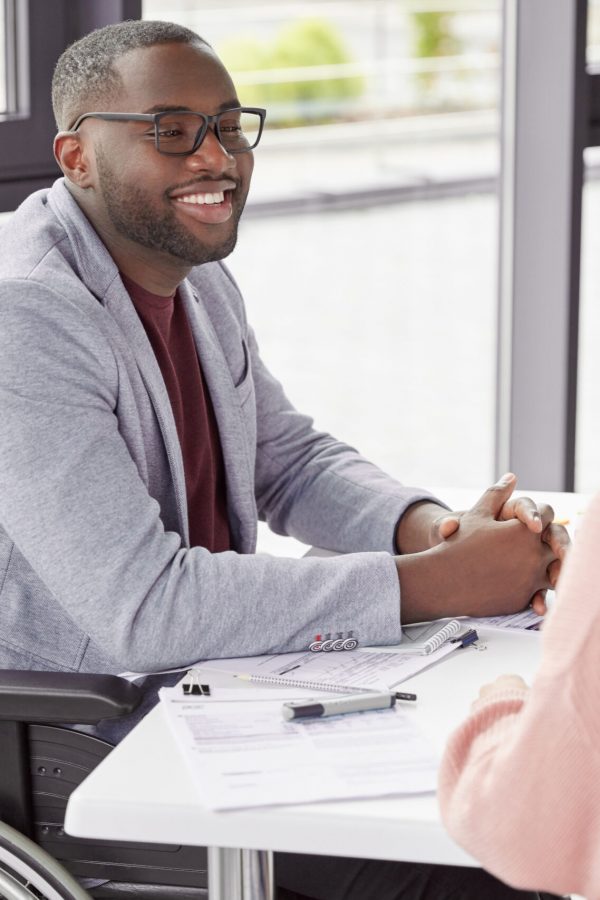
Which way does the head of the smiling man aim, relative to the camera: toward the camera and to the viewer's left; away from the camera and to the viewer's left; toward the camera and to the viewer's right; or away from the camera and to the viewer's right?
toward the camera and to the viewer's right

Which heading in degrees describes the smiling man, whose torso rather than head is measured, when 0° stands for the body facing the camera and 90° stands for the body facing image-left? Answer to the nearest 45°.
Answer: approximately 315°

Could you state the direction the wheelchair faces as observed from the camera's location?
facing to the right of the viewer

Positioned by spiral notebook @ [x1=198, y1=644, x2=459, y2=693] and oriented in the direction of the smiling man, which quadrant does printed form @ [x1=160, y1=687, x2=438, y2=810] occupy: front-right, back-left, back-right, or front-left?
back-left
